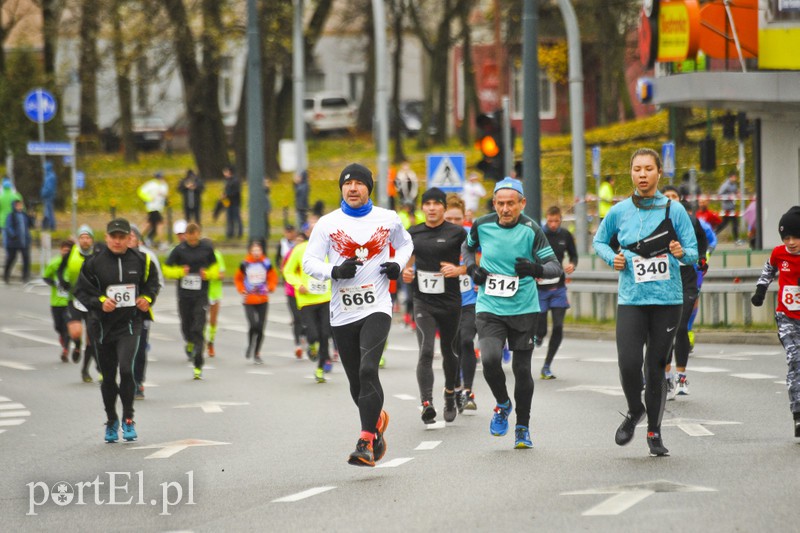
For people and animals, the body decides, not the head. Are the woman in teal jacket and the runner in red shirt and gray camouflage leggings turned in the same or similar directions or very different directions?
same or similar directions

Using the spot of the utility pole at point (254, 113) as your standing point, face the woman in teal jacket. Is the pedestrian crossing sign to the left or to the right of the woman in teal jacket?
left

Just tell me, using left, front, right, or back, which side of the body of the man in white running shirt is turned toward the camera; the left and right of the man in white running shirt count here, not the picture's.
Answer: front

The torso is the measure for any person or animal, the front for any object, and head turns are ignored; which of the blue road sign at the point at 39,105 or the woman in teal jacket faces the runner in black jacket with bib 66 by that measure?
the blue road sign

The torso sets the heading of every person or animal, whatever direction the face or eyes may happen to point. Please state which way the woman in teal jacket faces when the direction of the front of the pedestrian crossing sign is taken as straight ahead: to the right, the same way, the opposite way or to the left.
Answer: the same way

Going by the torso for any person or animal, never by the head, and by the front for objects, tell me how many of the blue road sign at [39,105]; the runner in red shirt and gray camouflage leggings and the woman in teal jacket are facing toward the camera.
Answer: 3

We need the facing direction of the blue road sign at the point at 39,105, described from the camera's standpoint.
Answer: facing the viewer

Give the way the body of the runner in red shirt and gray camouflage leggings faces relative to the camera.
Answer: toward the camera

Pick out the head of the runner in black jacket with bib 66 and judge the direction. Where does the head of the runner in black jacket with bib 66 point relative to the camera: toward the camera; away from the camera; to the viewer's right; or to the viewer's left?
toward the camera

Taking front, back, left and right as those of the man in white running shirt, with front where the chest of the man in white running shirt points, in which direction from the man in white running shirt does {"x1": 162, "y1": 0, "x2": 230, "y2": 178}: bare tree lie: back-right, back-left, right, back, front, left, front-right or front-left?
back

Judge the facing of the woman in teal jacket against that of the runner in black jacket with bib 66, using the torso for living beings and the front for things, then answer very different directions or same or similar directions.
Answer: same or similar directions

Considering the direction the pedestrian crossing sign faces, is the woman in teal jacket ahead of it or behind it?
ahead

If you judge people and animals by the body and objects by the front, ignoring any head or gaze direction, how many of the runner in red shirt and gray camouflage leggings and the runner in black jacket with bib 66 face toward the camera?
2

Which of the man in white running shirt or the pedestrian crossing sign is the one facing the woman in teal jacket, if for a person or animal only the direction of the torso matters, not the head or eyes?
the pedestrian crossing sign

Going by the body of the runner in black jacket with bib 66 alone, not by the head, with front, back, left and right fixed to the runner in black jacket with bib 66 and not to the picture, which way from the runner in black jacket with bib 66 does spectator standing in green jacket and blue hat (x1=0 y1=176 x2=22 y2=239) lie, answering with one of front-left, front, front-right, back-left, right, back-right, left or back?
back

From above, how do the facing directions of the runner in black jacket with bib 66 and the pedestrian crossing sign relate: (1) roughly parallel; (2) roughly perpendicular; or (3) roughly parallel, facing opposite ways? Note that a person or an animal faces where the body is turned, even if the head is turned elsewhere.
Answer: roughly parallel

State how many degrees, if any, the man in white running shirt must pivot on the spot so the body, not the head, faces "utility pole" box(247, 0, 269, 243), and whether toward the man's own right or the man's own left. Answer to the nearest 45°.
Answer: approximately 180°

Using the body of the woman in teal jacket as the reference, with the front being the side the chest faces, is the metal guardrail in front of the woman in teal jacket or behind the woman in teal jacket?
behind

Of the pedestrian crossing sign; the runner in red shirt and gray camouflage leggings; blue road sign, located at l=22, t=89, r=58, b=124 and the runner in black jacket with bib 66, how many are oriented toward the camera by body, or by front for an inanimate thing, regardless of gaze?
4

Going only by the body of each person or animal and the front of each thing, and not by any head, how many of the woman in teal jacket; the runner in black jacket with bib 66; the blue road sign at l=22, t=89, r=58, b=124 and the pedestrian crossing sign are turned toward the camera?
4
